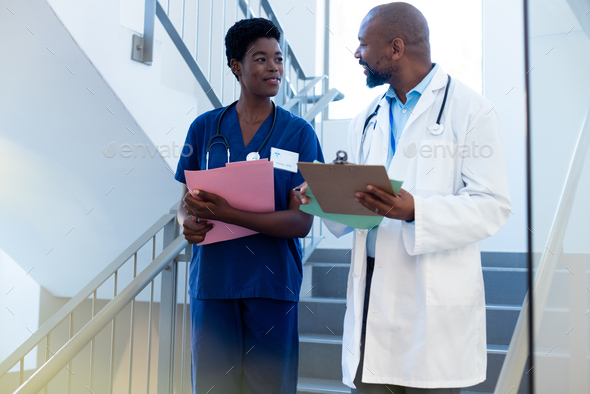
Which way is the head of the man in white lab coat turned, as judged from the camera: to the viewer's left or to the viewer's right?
to the viewer's left

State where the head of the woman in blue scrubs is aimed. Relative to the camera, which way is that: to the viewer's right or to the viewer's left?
to the viewer's right

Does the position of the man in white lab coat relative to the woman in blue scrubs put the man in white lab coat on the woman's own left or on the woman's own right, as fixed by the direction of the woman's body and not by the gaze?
on the woman's own left
